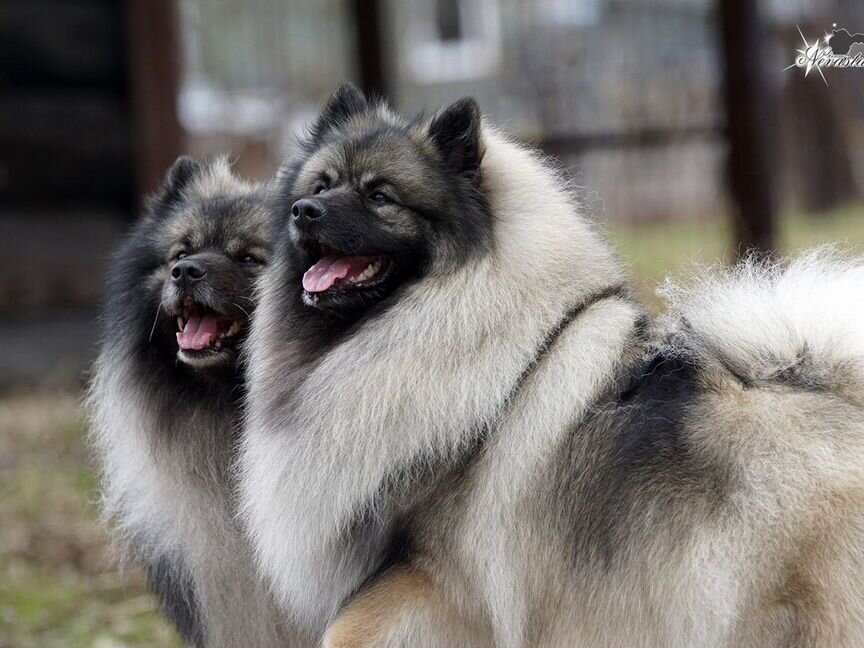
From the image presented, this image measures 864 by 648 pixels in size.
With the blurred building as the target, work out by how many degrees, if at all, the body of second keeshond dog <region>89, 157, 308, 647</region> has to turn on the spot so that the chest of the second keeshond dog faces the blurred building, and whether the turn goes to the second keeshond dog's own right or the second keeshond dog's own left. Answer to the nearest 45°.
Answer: approximately 135° to the second keeshond dog's own right

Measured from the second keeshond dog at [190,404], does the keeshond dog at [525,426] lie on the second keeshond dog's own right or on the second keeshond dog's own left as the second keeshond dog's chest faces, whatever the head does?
on the second keeshond dog's own left

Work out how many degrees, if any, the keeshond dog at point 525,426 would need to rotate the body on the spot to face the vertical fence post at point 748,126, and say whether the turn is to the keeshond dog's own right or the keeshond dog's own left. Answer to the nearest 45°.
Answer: approximately 90° to the keeshond dog's own right

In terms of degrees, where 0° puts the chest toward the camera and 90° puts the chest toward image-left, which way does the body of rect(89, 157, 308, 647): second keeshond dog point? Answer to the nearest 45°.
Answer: approximately 45°

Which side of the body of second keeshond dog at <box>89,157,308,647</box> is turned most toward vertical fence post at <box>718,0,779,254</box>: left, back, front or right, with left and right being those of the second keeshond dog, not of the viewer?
back

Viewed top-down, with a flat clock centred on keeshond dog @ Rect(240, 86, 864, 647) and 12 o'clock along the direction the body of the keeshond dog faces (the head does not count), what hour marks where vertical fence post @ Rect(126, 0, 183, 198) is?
The vertical fence post is roughly at 2 o'clock from the keeshond dog.

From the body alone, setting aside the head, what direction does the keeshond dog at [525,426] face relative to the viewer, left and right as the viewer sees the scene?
facing to the left of the viewer

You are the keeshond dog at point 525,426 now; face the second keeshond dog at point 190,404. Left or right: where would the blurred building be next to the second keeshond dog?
right

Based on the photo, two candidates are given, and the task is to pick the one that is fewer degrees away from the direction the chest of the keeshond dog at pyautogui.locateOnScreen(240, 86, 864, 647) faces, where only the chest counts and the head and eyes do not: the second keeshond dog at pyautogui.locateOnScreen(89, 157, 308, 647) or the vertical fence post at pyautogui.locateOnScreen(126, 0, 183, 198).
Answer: the second keeshond dog

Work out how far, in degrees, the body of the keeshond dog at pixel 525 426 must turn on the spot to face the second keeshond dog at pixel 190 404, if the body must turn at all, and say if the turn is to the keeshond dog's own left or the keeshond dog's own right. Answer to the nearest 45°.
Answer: approximately 45° to the keeshond dog's own right

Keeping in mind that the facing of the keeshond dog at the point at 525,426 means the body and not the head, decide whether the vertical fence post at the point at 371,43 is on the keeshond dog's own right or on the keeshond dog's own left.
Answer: on the keeshond dog's own right
